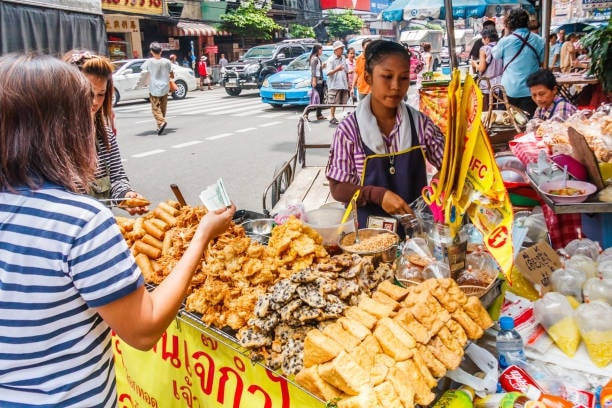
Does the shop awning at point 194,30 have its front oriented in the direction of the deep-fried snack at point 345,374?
yes

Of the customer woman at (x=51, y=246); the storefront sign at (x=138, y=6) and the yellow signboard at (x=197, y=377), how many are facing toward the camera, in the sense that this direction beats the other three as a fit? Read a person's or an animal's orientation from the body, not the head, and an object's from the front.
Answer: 2

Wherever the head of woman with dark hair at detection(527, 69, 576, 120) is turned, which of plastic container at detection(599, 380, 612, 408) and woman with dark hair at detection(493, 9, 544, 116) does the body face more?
the plastic container

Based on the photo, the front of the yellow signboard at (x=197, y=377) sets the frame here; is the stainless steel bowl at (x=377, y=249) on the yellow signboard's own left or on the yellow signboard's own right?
on the yellow signboard's own left

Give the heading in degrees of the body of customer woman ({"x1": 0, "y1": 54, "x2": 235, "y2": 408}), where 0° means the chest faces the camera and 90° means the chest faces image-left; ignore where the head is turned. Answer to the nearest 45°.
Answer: approximately 225°

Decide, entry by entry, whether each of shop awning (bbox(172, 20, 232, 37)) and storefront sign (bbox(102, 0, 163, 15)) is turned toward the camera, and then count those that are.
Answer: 2
